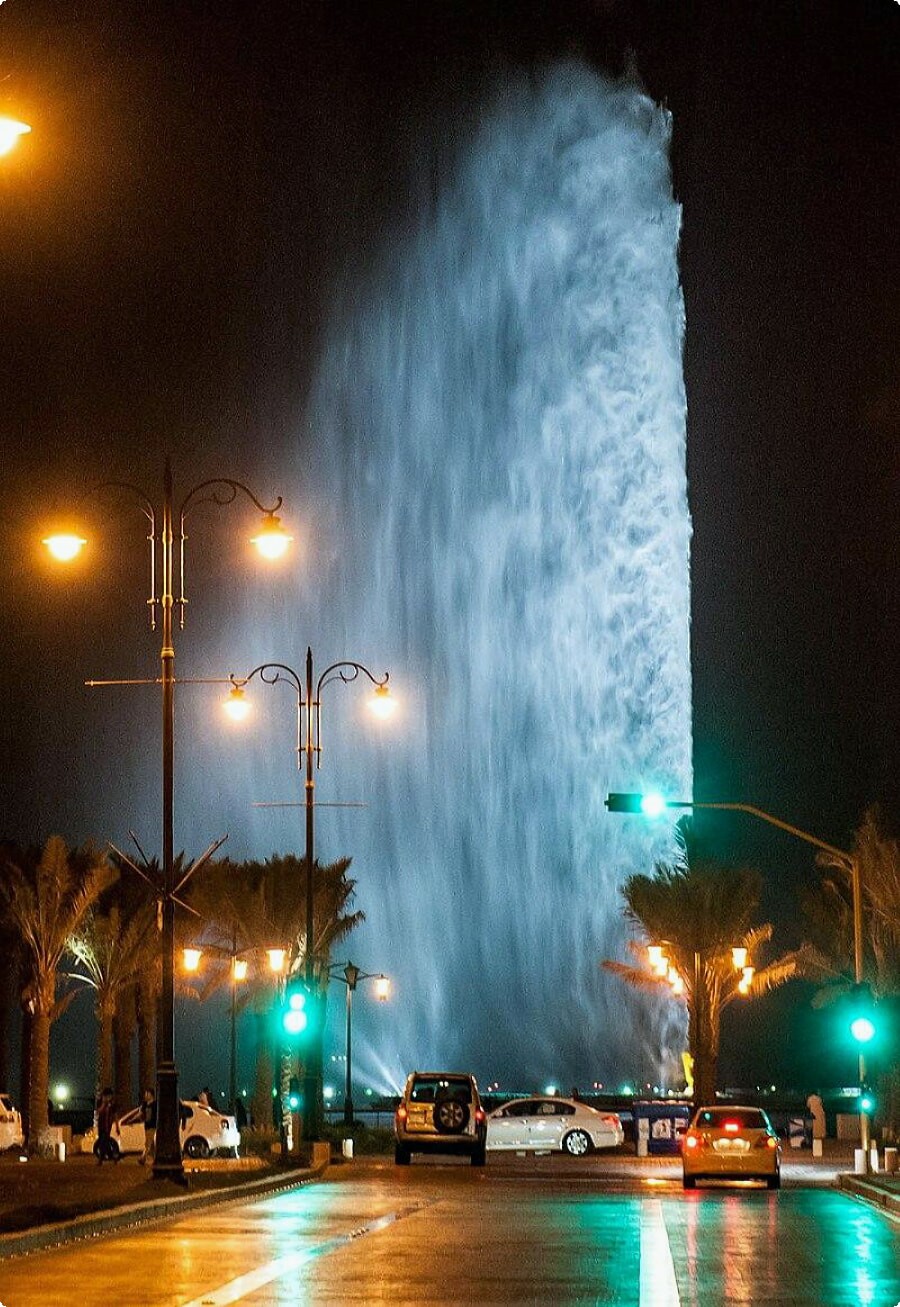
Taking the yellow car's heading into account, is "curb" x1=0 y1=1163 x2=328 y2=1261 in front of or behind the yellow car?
behind

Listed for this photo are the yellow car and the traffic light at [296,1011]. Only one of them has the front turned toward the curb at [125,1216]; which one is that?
the traffic light

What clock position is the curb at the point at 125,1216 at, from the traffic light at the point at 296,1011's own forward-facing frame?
The curb is roughly at 12 o'clock from the traffic light.

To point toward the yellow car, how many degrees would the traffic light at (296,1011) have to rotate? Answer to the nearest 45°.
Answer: approximately 45° to its left

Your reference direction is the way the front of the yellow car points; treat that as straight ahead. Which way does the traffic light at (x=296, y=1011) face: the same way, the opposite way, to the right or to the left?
the opposite way

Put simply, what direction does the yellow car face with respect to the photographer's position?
facing away from the viewer

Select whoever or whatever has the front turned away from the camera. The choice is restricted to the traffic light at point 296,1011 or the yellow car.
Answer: the yellow car

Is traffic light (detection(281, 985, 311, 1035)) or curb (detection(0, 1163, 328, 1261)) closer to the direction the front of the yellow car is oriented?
the traffic light

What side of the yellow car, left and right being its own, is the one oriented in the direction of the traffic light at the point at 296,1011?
left

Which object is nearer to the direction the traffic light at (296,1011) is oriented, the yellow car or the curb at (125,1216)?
the curb

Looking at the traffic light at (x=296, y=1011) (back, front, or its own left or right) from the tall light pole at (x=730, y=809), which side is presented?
left

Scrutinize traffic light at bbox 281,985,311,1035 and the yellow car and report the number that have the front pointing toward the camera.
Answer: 1
